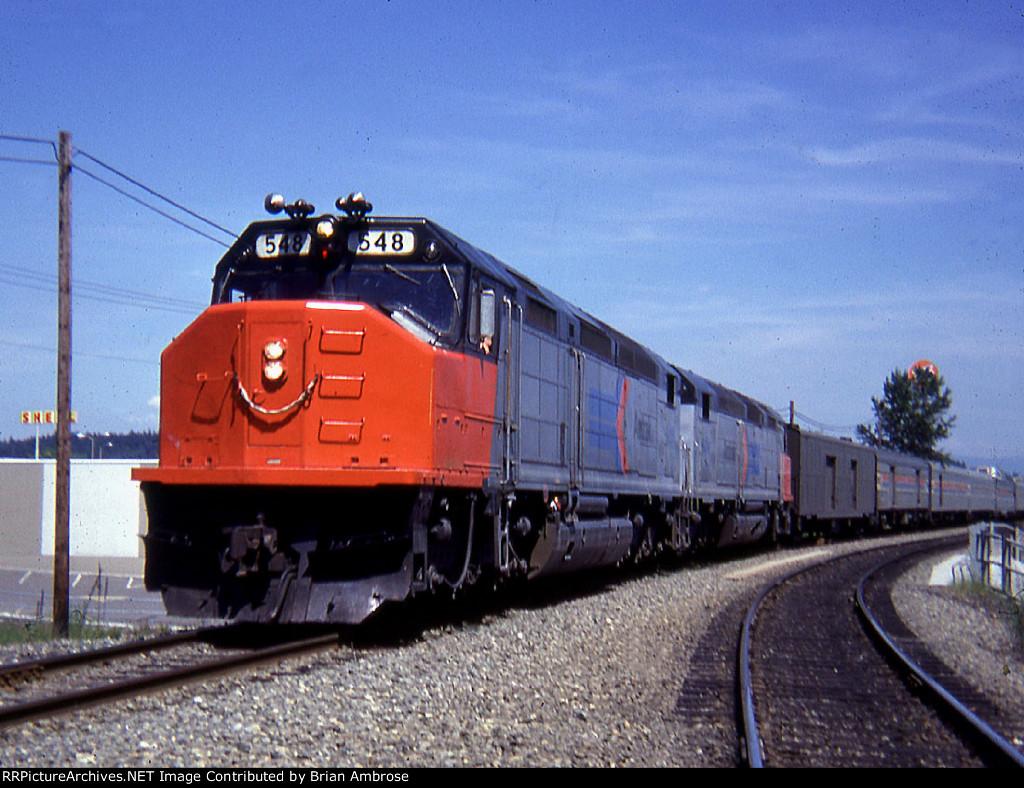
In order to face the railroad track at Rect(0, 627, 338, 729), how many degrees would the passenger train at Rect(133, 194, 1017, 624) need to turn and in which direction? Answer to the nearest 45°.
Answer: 0° — it already faces it

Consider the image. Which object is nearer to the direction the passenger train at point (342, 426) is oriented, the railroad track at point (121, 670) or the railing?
the railroad track

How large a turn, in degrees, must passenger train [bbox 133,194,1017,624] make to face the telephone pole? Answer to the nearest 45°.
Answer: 0° — it already faces it

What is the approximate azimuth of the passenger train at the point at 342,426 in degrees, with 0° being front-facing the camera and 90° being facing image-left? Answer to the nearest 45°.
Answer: approximately 45°

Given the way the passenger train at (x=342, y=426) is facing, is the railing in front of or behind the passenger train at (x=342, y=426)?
behind

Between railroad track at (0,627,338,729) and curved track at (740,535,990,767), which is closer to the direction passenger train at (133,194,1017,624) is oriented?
the railroad track
